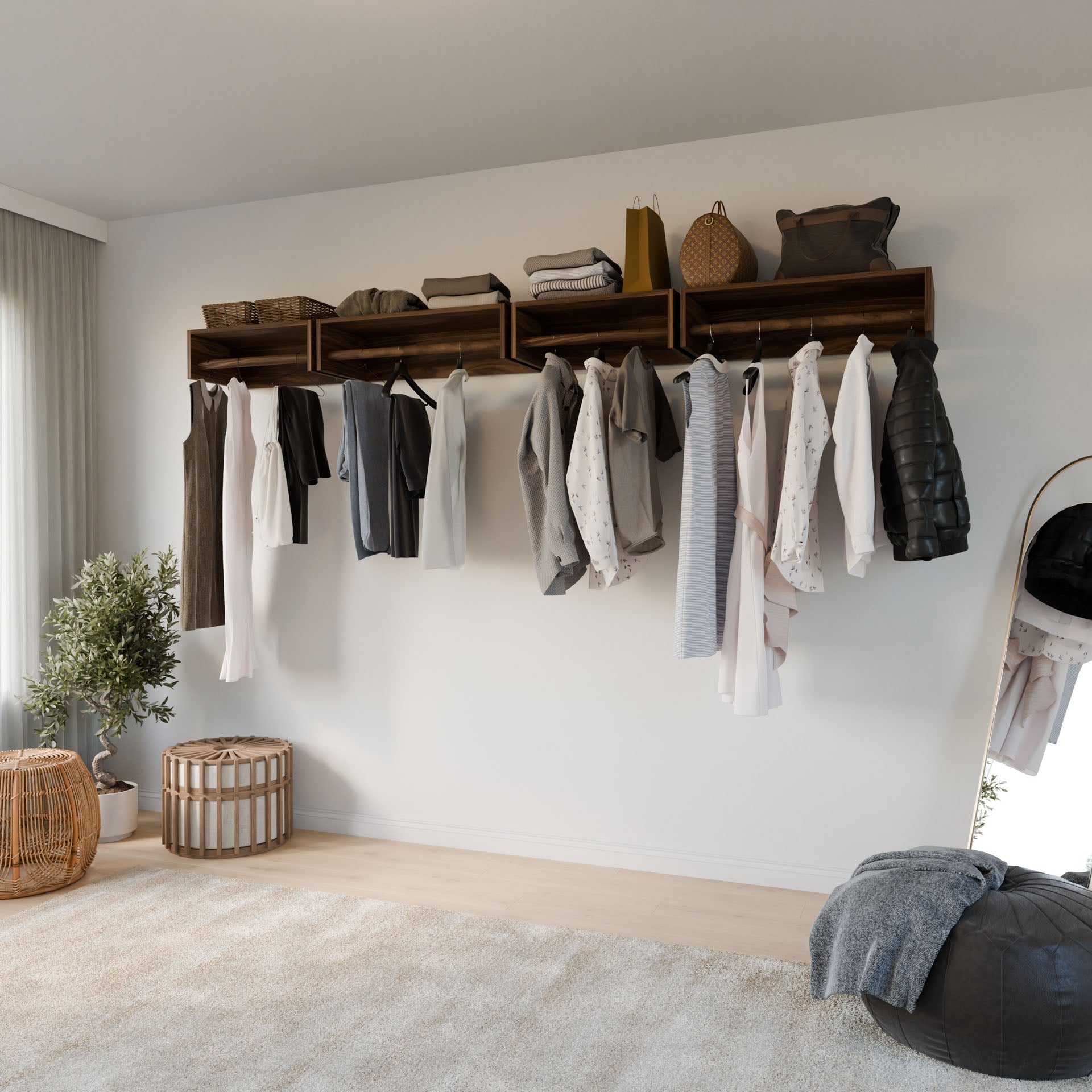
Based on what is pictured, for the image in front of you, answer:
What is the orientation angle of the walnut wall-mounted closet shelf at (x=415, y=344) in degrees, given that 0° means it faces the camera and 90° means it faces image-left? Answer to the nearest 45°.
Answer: approximately 45°

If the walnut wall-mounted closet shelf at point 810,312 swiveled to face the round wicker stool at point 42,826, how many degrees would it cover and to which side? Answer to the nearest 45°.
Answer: approximately 90° to its right

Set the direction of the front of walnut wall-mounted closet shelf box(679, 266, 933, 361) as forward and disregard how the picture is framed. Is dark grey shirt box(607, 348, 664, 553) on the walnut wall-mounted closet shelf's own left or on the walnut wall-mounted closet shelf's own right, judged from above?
on the walnut wall-mounted closet shelf's own right
